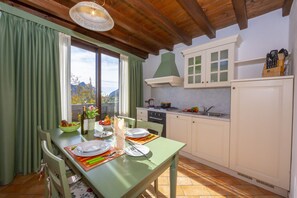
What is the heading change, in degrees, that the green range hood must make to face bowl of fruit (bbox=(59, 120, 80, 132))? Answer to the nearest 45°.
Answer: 0° — it already faces it

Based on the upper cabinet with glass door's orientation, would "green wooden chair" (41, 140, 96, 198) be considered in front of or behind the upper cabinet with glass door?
in front

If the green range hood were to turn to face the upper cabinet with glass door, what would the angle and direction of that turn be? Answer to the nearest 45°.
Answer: approximately 90° to its left

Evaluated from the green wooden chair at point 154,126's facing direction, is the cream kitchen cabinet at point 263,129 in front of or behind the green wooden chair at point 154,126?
behind

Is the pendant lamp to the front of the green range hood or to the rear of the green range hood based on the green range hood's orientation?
to the front

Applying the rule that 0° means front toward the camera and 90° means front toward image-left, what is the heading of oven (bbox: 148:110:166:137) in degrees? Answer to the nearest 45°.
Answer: approximately 45°

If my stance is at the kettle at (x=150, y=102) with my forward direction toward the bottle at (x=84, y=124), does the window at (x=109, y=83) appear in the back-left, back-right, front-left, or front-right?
front-right

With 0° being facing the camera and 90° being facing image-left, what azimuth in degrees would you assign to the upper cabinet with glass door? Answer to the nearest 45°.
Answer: approximately 45°

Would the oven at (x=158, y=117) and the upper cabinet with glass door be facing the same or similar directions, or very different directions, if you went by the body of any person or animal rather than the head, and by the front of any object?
same or similar directions
